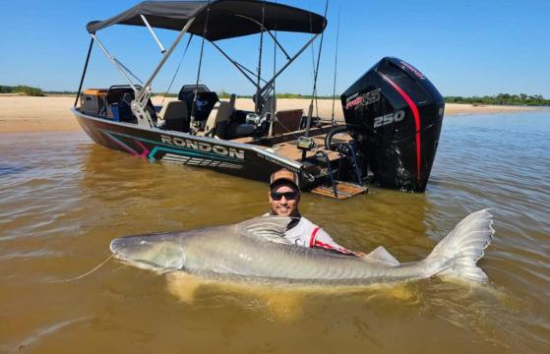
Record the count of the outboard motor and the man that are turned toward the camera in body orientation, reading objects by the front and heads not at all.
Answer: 1

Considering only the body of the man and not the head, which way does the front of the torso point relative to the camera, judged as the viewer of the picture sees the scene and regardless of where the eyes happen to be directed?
toward the camera

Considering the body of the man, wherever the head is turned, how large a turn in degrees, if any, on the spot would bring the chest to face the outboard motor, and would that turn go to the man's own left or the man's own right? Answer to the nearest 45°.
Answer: approximately 135° to the man's own left

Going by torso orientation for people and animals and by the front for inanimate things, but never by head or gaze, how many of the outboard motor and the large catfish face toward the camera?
0

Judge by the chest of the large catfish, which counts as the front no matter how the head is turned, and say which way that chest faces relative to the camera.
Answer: to the viewer's left

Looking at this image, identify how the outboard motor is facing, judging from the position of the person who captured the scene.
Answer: facing away from the viewer and to the left of the viewer
